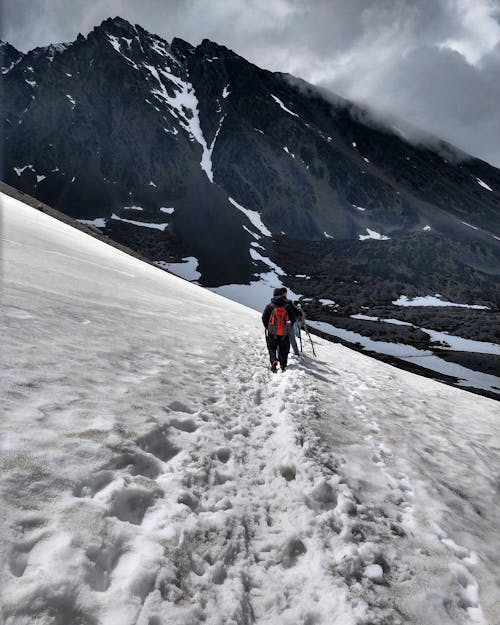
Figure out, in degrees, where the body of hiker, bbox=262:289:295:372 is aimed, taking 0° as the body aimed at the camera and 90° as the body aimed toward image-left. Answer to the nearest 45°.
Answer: approximately 180°
